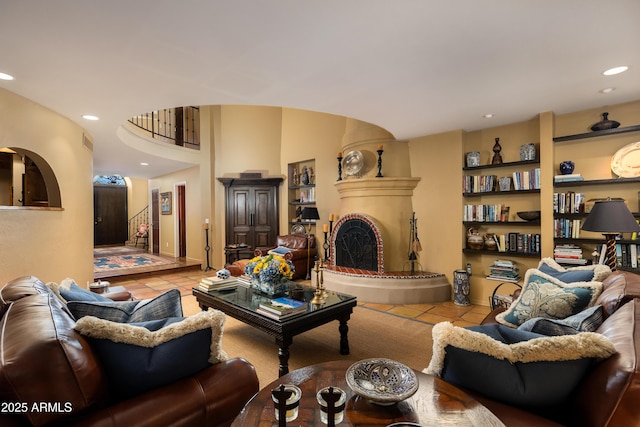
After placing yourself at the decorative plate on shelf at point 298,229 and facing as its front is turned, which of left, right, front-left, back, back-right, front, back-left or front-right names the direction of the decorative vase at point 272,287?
front

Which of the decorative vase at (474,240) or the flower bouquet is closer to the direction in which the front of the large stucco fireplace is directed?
the flower bouquet

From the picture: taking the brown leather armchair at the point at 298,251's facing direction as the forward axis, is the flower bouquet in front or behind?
in front

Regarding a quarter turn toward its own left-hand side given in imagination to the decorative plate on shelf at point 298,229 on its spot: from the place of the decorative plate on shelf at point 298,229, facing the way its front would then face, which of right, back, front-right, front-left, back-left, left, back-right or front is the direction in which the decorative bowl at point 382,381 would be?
right

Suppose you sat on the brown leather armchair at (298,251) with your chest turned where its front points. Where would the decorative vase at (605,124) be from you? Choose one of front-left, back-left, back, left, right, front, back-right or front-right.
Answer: left

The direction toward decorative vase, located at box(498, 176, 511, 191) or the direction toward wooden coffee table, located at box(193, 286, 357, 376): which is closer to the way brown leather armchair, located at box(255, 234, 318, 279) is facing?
the wooden coffee table

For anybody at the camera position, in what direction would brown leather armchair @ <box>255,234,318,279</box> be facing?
facing the viewer and to the left of the viewer

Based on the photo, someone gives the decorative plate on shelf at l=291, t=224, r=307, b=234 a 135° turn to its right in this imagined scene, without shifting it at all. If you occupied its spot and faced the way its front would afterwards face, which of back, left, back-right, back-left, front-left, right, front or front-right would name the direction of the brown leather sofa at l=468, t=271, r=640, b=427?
back-left

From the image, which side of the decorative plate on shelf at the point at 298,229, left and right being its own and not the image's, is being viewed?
front

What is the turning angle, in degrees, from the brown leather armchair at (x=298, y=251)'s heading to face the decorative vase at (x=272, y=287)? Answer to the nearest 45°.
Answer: approximately 45° to its left

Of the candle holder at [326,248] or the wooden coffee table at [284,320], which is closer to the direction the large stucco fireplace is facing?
the wooden coffee table

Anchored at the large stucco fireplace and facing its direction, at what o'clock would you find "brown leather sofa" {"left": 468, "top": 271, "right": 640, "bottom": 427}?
The brown leather sofa is roughly at 10 o'clock from the large stucco fireplace.

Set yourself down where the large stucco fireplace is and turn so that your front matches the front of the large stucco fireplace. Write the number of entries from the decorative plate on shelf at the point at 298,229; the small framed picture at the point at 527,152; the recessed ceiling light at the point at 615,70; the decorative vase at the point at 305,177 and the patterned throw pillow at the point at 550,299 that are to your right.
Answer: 2

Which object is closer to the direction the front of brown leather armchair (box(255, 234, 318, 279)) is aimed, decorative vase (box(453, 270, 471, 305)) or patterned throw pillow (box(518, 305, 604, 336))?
the patterned throw pillow

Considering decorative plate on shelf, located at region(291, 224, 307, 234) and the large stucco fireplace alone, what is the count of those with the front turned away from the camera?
0

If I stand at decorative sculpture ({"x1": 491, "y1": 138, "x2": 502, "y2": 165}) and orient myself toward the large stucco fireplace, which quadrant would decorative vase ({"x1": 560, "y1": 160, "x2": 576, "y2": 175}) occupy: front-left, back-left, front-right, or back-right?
back-left

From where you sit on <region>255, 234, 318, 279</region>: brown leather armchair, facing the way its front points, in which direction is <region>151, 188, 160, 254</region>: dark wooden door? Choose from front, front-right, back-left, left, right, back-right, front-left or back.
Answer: right

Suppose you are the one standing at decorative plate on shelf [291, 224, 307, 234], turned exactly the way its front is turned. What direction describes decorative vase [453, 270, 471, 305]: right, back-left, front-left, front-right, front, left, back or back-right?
front-left

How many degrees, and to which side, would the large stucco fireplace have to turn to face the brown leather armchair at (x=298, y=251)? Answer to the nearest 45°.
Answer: approximately 90° to its right
